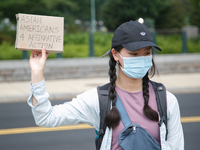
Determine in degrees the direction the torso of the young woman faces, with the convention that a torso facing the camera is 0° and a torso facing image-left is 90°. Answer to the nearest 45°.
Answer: approximately 0°

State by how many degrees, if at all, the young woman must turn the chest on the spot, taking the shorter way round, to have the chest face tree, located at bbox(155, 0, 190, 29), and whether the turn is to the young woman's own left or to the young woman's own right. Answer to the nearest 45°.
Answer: approximately 180°

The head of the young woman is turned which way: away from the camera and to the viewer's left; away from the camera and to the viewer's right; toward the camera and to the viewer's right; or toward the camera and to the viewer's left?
toward the camera and to the viewer's right

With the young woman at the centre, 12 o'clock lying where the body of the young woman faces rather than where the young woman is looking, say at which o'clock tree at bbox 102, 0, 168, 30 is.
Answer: The tree is roughly at 6 o'clock from the young woman.
